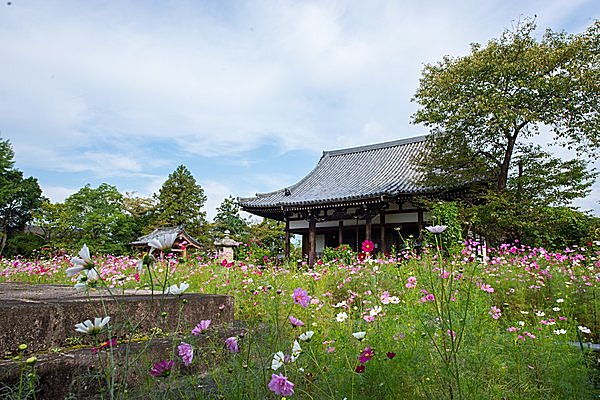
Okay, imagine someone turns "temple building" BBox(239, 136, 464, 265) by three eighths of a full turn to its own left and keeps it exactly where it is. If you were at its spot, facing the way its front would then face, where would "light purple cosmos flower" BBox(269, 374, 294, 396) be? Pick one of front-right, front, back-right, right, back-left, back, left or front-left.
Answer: right

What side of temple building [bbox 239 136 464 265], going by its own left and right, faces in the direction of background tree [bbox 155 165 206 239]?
right

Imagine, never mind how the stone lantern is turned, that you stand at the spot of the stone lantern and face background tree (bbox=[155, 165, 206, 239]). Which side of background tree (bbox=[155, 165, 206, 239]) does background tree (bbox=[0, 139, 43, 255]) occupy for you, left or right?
left

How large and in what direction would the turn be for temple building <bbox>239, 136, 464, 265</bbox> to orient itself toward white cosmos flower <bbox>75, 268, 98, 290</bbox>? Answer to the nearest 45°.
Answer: approximately 45° to its left

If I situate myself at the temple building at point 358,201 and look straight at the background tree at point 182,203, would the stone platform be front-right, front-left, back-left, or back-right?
back-left

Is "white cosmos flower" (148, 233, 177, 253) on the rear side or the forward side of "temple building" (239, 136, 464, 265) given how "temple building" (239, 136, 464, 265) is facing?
on the forward side

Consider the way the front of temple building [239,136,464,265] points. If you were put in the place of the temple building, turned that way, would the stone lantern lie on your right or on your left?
on your right

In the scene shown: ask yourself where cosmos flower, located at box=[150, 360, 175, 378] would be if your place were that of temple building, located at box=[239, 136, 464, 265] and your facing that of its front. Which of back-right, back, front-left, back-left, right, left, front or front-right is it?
front-left

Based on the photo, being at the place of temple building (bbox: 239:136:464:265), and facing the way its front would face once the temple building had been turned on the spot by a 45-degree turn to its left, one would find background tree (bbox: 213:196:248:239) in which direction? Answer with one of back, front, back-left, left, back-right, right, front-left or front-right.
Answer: back-right

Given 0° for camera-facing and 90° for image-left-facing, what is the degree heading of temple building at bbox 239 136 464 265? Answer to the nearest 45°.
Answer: approximately 45°

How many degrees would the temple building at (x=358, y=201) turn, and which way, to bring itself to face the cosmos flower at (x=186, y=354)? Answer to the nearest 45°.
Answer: approximately 45° to its left
